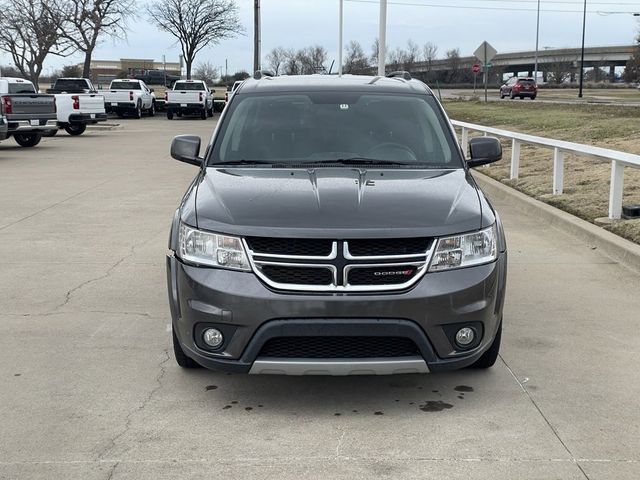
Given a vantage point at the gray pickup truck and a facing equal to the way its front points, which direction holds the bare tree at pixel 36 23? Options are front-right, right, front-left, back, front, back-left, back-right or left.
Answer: front-right

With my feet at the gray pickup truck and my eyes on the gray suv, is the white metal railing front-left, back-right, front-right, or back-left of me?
front-left

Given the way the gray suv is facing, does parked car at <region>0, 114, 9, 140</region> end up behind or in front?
behind

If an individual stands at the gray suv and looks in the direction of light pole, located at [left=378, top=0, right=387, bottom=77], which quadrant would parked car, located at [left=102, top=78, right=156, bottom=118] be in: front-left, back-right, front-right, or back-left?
front-left

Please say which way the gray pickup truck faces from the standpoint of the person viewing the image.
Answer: facing away from the viewer and to the left of the viewer

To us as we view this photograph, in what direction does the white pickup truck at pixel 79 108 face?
facing away from the viewer and to the left of the viewer

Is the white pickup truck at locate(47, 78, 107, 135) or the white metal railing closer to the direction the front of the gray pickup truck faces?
the white pickup truck

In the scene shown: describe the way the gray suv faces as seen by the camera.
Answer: facing the viewer
